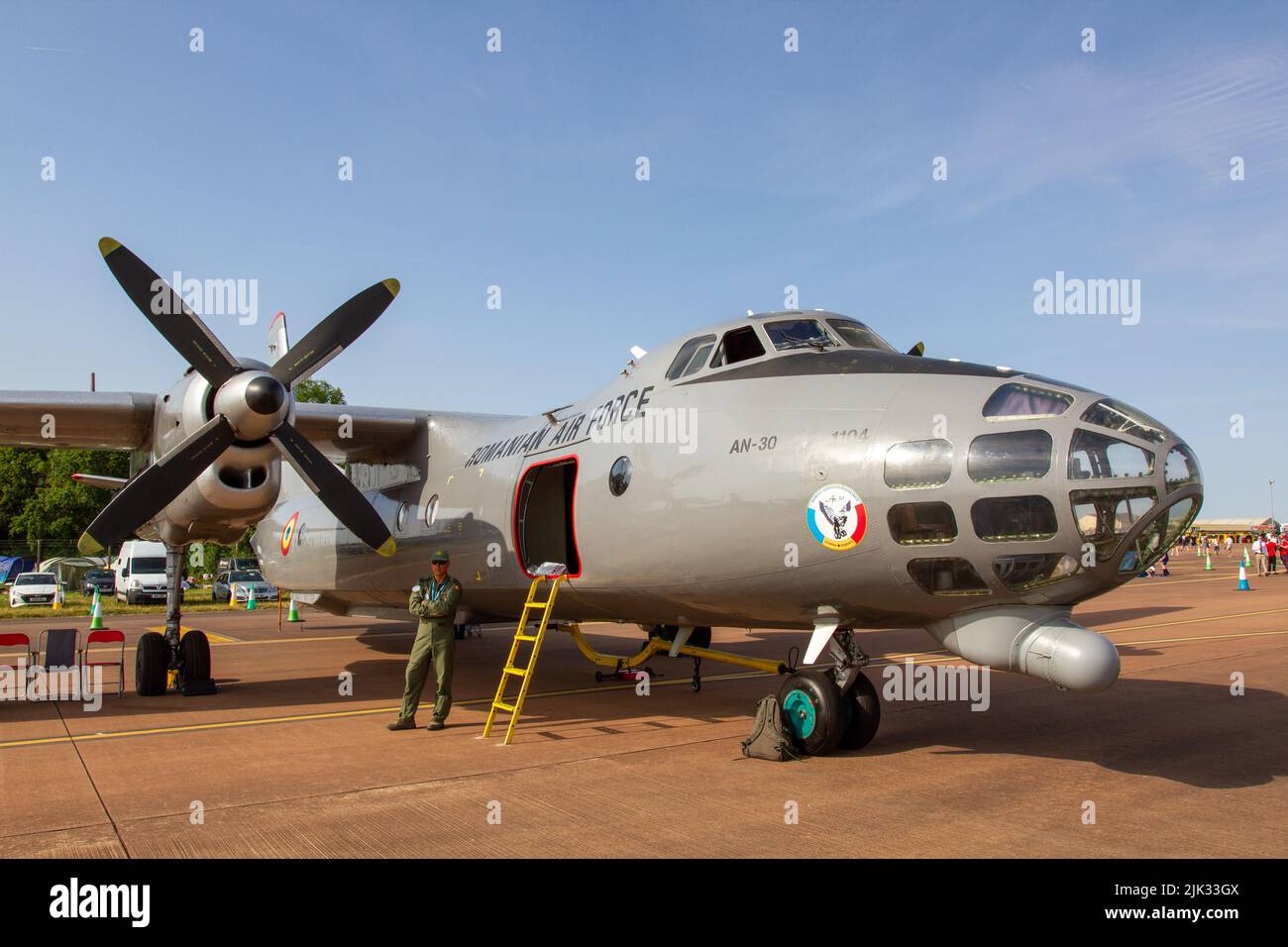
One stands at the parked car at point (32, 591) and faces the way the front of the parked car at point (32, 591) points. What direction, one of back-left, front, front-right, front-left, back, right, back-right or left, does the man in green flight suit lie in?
front

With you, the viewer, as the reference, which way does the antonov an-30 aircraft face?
facing the viewer and to the right of the viewer

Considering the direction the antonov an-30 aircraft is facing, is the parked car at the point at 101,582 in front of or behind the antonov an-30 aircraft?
behind

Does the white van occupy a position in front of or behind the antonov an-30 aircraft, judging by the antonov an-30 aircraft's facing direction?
behind

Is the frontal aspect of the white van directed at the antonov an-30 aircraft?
yes

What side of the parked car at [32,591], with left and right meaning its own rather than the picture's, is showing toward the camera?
front

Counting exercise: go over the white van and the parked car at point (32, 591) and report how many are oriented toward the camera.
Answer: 2

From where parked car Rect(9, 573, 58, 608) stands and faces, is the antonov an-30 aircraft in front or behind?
in front
